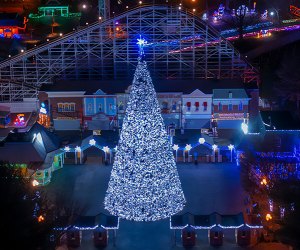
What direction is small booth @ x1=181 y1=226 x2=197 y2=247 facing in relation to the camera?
toward the camera

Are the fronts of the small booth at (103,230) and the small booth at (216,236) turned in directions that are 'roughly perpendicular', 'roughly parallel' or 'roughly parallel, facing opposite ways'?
roughly parallel

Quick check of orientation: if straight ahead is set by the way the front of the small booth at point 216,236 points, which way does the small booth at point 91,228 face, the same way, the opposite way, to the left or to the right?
the same way

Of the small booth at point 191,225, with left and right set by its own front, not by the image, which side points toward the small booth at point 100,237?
right

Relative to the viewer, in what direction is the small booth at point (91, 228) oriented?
toward the camera

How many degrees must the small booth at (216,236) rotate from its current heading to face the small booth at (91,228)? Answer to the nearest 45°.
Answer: approximately 90° to its right

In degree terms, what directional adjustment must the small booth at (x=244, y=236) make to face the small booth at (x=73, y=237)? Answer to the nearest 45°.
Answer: approximately 90° to its right

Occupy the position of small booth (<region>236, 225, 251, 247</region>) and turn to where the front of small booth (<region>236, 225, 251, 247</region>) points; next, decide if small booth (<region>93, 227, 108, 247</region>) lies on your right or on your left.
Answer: on your right

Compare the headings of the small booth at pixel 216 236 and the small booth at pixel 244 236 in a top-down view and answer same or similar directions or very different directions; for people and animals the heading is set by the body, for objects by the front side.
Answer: same or similar directions

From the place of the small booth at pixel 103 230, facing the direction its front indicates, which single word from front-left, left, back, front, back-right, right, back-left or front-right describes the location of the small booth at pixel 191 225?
left
